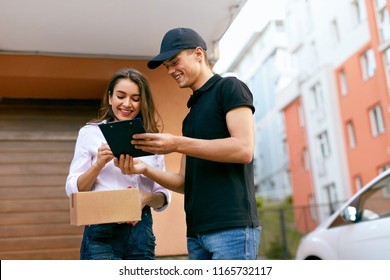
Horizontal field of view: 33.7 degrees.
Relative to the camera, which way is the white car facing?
to the viewer's left

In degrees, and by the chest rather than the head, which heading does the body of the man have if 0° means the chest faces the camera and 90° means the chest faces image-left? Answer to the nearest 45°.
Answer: approximately 90°

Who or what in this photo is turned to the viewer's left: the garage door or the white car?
the white car

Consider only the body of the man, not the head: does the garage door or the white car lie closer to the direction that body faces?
the garage door

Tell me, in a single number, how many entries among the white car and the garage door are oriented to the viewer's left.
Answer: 1

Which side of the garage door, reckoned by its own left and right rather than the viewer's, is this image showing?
front

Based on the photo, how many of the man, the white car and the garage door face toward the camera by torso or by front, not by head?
1

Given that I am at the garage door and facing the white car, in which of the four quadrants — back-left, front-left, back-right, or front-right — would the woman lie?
front-right

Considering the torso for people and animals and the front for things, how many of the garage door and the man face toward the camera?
1

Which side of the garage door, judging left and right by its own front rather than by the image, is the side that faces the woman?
front

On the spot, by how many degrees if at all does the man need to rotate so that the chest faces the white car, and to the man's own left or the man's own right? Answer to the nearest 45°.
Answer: approximately 135° to the man's own right

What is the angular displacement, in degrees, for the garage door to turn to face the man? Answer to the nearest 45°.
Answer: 0° — it already faces them

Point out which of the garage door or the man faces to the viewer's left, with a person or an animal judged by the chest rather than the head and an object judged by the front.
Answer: the man

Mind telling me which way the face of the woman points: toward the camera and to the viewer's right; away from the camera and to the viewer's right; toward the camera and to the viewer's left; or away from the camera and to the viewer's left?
toward the camera and to the viewer's right

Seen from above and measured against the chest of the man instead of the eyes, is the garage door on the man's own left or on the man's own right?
on the man's own right

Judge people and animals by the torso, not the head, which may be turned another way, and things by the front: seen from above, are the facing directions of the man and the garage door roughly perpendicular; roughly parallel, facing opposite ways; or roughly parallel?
roughly perpendicular
